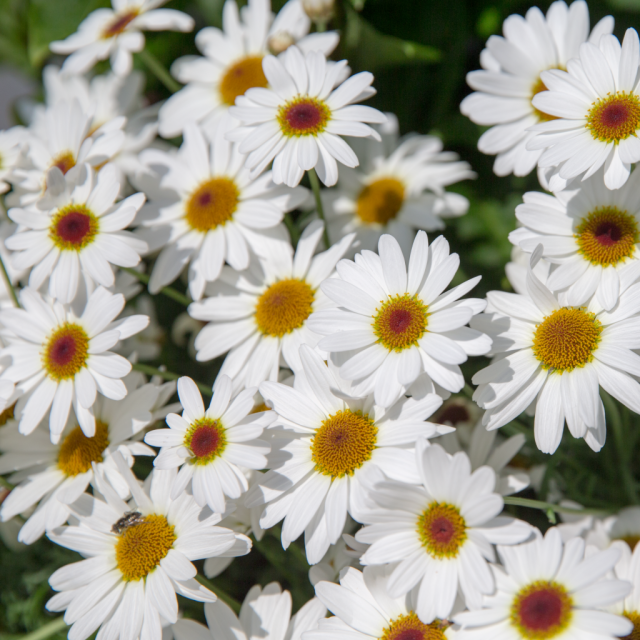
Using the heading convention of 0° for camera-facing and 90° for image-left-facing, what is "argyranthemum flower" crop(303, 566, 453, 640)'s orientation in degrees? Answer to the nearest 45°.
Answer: approximately 0°

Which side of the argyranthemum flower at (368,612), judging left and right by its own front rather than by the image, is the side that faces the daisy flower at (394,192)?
back

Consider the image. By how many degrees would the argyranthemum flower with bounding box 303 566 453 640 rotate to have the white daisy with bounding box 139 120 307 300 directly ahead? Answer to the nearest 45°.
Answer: approximately 135° to its right

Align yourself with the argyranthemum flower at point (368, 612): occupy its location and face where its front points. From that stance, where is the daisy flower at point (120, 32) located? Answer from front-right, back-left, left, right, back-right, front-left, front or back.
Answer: back-right

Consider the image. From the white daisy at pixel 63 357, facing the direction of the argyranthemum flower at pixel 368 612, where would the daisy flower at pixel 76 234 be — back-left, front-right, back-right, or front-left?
back-left

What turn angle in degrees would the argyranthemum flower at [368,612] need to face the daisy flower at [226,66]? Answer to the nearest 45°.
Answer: approximately 135° to its right
